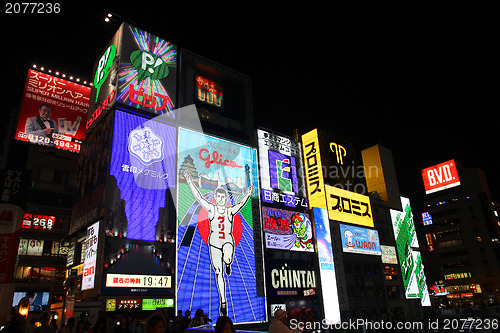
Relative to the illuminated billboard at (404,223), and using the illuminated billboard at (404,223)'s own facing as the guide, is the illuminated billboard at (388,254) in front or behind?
in front

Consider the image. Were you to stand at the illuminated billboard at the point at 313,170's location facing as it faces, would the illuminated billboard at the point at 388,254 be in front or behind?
behind

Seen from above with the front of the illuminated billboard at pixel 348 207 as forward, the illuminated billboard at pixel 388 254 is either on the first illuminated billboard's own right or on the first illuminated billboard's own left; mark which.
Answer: on the first illuminated billboard's own left

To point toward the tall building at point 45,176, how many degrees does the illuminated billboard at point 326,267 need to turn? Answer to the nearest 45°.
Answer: approximately 45° to its right

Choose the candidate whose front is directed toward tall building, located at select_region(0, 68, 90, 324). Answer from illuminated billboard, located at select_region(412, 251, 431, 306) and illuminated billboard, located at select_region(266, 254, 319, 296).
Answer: illuminated billboard, located at select_region(412, 251, 431, 306)

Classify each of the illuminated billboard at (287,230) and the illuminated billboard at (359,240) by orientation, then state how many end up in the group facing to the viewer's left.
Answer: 0

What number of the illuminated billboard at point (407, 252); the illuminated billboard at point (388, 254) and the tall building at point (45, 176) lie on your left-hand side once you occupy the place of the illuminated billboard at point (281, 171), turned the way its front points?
2
